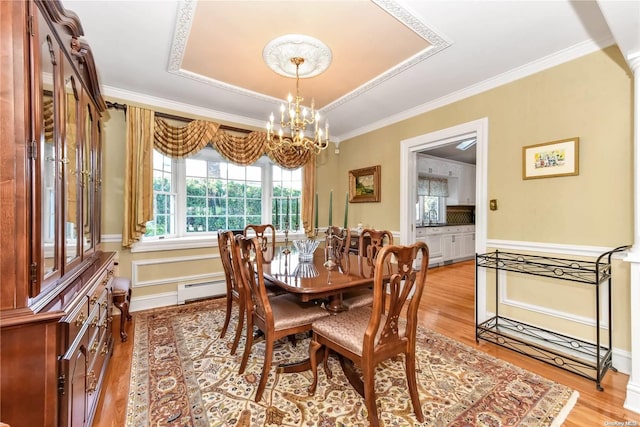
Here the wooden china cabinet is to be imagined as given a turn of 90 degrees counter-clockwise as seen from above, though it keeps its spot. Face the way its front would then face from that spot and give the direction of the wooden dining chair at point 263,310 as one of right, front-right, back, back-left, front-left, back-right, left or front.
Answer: right

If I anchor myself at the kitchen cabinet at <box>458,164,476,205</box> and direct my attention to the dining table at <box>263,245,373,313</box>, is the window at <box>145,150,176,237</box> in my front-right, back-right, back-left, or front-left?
front-right

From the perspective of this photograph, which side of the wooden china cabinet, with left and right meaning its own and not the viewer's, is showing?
right

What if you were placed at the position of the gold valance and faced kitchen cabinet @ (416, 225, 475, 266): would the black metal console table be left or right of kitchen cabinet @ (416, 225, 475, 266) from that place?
right

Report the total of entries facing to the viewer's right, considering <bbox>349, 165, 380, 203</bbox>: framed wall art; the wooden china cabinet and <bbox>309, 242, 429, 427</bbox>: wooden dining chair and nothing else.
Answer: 1

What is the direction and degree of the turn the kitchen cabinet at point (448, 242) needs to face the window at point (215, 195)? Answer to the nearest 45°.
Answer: approximately 90° to its right

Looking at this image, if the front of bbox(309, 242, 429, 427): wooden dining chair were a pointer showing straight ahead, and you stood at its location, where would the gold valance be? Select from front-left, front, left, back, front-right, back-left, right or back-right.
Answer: front

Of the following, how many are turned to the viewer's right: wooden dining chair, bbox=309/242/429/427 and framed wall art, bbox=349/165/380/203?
0

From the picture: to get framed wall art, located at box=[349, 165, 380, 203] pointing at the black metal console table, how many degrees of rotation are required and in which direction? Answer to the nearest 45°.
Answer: approximately 90° to its left

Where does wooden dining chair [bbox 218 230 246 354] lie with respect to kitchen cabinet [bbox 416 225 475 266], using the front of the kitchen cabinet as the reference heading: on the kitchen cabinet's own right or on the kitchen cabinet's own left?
on the kitchen cabinet's own right

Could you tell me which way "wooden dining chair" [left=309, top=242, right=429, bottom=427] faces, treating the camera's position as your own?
facing away from the viewer and to the left of the viewer

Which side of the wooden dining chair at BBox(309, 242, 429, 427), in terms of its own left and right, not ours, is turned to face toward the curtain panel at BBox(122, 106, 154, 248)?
front

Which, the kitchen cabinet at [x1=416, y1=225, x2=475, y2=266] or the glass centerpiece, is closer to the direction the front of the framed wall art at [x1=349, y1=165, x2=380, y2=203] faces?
the glass centerpiece

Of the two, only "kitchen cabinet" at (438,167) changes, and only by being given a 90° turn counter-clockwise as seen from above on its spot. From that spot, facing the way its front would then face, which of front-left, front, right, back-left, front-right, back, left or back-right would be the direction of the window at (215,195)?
back

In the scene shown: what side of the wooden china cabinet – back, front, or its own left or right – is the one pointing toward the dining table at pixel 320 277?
front

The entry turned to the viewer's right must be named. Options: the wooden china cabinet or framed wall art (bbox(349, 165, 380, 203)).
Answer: the wooden china cabinet

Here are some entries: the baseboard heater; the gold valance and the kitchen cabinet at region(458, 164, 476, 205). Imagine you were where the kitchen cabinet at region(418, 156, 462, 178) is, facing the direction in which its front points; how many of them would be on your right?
2

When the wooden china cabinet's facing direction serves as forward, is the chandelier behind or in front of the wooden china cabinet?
in front
